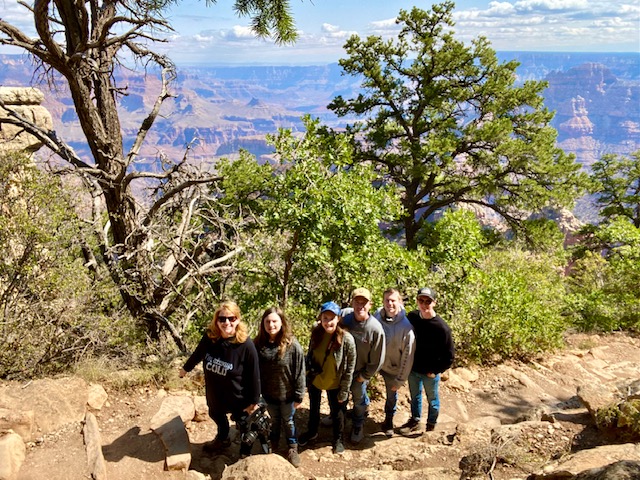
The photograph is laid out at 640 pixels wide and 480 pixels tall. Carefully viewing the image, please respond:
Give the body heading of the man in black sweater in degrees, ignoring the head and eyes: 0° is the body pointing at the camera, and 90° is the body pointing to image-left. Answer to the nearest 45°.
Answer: approximately 45°

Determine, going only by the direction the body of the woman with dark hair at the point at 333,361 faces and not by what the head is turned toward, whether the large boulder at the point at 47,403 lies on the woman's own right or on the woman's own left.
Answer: on the woman's own right

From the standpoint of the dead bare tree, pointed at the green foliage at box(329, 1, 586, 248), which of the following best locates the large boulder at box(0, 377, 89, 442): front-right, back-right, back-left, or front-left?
back-right

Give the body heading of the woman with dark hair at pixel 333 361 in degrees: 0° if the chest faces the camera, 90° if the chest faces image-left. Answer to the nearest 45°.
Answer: approximately 0°
